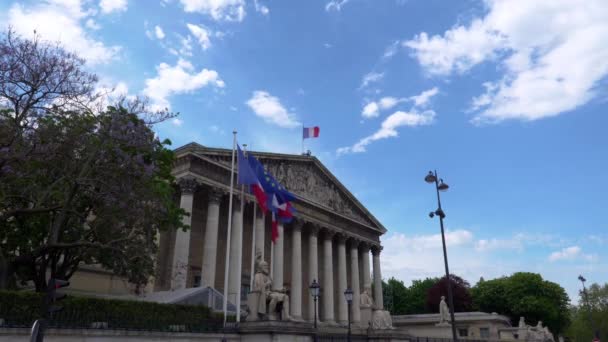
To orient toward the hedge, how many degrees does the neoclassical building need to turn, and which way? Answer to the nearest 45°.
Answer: approximately 45° to its right

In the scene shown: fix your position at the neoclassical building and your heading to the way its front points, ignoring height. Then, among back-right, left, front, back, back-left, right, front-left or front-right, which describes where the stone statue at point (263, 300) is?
front-right

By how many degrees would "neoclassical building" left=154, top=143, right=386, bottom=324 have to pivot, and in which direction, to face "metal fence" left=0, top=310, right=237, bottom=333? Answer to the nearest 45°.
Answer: approximately 45° to its right

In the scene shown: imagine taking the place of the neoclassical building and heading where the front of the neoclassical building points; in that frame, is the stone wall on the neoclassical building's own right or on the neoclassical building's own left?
on the neoclassical building's own right

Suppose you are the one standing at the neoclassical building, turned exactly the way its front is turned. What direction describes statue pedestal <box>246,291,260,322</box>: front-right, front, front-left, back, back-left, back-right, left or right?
front-right

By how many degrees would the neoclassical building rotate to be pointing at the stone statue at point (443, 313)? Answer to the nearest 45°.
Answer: approximately 45° to its left
